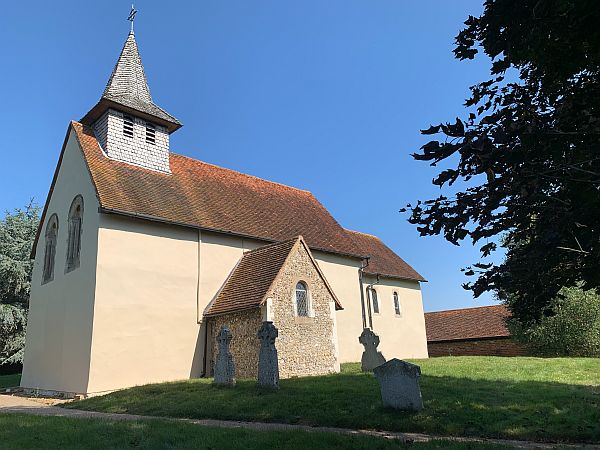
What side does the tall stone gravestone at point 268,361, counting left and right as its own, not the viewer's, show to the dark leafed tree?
left

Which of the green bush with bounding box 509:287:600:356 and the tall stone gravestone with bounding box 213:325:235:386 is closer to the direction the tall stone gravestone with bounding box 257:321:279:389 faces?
the tall stone gravestone

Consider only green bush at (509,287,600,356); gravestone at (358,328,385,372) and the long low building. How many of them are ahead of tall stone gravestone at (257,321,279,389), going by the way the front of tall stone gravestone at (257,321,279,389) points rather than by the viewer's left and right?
0

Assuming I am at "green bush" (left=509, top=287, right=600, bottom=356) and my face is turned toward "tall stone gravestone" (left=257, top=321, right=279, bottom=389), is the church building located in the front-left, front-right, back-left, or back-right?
front-right

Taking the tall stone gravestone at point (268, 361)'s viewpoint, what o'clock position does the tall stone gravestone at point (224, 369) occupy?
the tall stone gravestone at point (224, 369) is roughly at 3 o'clock from the tall stone gravestone at point (268, 361).

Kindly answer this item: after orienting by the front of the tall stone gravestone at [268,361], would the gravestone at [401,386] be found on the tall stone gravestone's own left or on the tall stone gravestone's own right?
on the tall stone gravestone's own left

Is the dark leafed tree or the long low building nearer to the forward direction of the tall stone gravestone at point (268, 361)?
the dark leafed tree

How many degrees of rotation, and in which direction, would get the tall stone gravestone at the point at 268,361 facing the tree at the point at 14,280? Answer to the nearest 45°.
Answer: approximately 90° to its right

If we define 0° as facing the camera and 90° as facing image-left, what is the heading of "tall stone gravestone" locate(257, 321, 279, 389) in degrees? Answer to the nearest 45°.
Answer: approximately 45°

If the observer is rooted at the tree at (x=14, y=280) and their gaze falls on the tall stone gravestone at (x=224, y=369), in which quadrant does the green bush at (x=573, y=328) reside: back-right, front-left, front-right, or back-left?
front-left

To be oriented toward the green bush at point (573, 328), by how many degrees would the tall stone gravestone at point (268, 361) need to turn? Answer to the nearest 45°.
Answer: approximately 180°

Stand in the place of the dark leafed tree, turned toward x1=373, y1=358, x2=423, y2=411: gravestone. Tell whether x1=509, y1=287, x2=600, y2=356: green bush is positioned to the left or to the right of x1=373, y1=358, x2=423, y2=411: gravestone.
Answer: right
